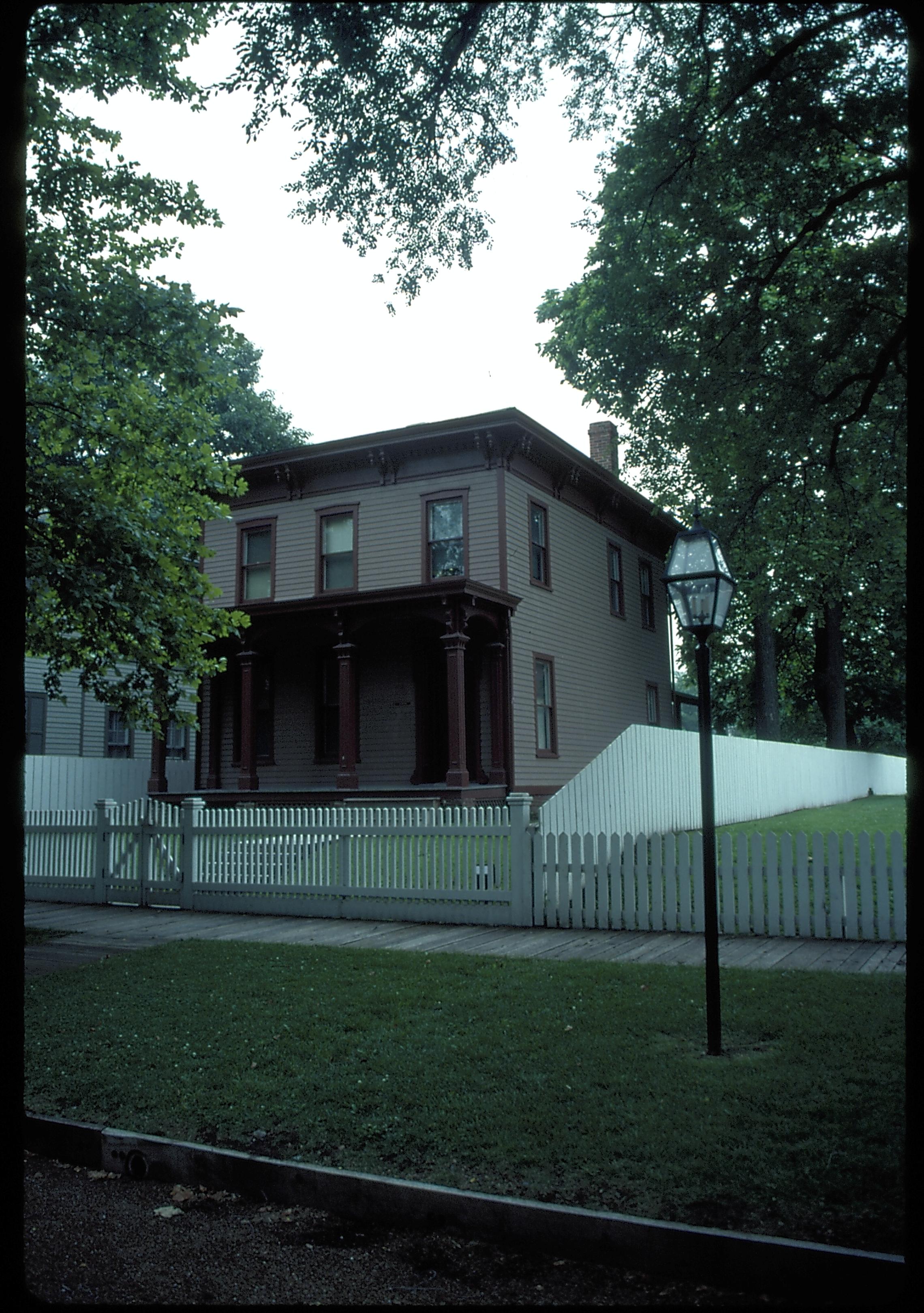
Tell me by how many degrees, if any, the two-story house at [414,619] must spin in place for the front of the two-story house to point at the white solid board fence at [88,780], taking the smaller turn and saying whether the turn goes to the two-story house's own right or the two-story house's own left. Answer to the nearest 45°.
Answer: approximately 90° to the two-story house's own right

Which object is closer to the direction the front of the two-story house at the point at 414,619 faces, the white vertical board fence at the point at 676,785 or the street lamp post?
the street lamp post

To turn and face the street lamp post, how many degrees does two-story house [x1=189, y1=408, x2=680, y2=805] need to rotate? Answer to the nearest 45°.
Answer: approximately 45° to its left

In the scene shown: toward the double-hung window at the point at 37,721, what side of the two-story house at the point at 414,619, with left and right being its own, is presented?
right

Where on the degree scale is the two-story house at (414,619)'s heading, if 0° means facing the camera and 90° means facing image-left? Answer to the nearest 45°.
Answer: approximately 45°

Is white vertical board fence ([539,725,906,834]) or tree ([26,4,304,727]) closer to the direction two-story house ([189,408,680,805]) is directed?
the tree

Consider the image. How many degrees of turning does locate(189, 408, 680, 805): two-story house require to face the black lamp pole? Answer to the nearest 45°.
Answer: approximately 45° to its left
